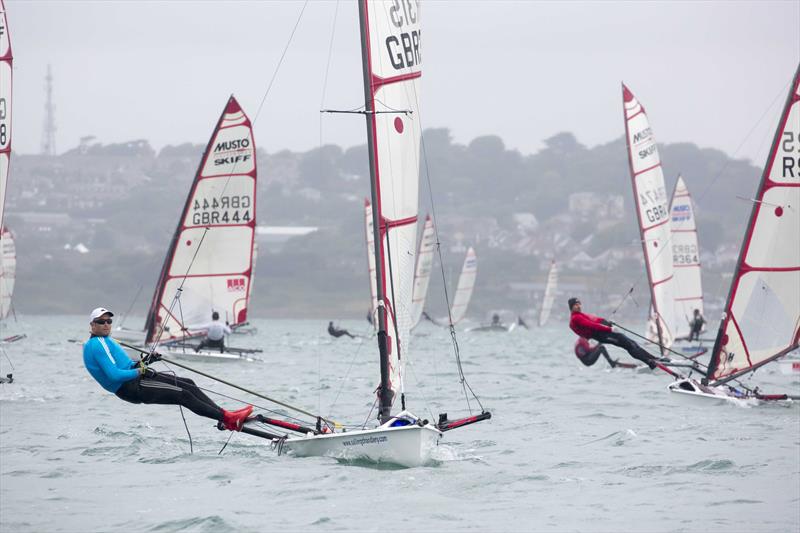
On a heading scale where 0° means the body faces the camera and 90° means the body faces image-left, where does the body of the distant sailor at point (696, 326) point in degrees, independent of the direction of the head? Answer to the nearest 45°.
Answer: approximately 0°

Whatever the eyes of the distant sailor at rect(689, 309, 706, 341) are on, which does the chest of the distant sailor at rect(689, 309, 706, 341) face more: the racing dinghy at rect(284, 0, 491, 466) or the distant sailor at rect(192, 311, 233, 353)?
the racing dinghy

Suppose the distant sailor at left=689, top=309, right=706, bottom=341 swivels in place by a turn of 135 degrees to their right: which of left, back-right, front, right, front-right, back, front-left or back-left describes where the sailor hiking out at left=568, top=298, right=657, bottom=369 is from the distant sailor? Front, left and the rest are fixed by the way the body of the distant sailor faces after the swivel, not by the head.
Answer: back-left

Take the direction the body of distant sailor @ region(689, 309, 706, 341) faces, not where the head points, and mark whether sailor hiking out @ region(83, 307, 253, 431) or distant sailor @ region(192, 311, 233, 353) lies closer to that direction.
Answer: the sailor hiking out

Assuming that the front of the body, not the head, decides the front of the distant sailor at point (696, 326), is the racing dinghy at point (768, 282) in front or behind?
in front

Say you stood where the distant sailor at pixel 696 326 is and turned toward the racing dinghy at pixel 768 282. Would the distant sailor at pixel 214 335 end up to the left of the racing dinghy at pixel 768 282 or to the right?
right
